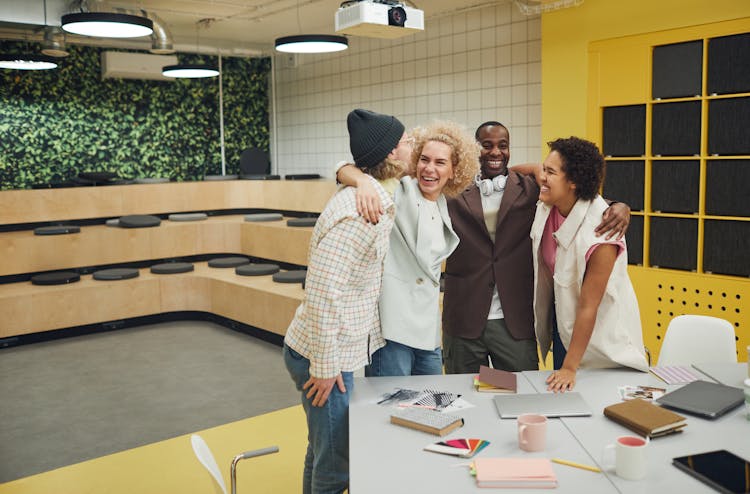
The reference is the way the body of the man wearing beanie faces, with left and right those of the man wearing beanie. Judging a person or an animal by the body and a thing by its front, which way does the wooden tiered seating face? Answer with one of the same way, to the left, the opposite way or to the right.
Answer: to the right

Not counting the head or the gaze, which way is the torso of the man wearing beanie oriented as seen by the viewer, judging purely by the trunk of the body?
to the viewer's right

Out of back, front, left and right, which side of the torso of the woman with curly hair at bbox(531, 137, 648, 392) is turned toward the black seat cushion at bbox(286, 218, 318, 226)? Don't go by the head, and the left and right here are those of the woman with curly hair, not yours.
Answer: right

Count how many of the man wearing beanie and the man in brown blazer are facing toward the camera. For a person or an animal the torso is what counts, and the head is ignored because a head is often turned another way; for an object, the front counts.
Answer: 1

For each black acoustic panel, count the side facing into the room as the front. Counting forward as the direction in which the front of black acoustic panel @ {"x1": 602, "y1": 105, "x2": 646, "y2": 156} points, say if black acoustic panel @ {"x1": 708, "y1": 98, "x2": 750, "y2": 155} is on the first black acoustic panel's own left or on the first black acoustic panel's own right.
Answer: on the first black acoustic panel's own left

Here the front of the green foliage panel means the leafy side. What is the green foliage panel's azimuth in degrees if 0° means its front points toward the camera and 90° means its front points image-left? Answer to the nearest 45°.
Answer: approximately 0°

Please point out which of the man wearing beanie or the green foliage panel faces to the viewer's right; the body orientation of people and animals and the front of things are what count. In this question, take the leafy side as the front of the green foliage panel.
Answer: the man wearing beanie

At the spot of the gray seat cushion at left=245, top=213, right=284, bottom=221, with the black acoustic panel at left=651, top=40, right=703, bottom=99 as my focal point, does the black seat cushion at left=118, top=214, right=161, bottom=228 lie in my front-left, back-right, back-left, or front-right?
back-right
